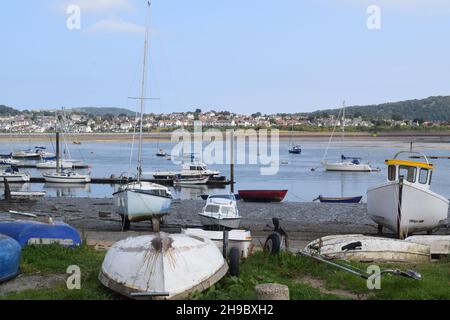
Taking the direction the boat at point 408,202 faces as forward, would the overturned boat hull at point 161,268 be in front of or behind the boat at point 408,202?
in front

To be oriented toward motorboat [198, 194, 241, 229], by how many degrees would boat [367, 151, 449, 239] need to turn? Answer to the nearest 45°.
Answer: approximately 90° to its right

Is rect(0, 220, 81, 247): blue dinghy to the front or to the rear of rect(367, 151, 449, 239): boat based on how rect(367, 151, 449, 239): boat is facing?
to the front

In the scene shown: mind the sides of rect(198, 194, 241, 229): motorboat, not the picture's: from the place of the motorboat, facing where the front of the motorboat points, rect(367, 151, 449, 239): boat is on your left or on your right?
on your left

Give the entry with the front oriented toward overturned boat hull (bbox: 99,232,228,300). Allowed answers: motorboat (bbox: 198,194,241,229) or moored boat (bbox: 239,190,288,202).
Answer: the motorboat

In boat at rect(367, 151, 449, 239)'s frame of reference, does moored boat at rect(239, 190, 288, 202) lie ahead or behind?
behind

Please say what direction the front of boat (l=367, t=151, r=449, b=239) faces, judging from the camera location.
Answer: facing the viewer

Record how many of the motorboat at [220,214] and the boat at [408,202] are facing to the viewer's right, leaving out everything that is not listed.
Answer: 0

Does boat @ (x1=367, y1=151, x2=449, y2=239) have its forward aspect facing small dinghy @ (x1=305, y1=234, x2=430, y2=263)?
yes

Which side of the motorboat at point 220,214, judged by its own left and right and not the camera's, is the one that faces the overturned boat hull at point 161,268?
front

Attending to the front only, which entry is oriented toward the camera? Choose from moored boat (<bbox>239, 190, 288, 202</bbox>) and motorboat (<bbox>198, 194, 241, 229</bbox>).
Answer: the motorboat
